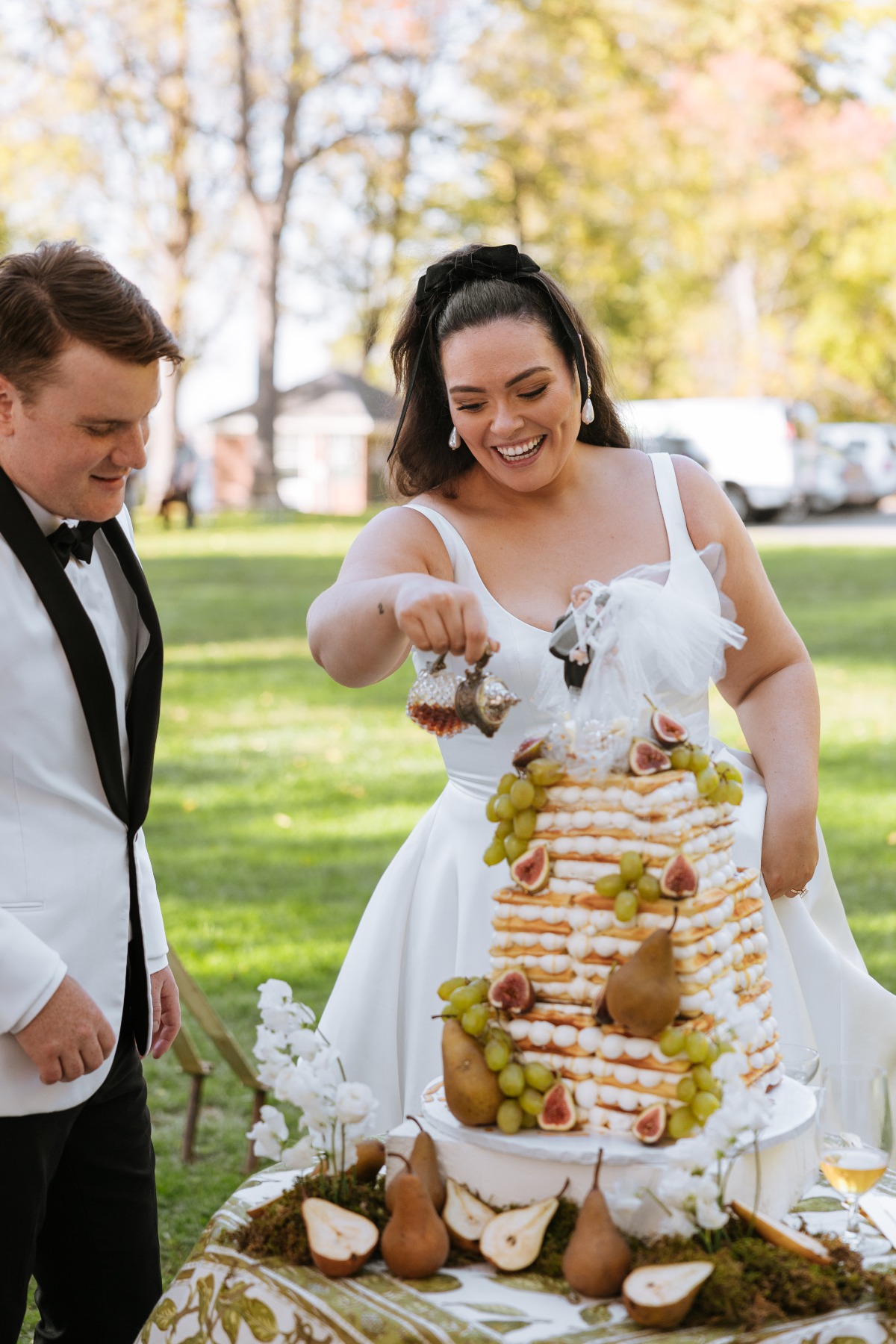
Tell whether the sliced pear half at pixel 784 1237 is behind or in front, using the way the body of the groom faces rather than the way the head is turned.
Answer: in front

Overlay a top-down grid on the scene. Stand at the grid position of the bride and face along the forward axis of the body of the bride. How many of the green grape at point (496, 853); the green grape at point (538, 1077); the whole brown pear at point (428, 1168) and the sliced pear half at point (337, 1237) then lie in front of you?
4

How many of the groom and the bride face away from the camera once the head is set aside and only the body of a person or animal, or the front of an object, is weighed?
0

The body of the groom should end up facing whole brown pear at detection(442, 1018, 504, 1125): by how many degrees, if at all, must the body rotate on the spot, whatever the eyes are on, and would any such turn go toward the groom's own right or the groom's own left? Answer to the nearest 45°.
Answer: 0° — they already face it

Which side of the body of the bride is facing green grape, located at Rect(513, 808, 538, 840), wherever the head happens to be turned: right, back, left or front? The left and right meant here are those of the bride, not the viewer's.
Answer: front

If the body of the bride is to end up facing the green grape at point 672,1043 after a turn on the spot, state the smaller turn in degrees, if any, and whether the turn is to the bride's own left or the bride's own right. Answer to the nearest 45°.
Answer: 0° — they already face it

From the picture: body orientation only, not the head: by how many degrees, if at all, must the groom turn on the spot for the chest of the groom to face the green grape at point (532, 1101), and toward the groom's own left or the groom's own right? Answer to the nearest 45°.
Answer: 0° — they already face it

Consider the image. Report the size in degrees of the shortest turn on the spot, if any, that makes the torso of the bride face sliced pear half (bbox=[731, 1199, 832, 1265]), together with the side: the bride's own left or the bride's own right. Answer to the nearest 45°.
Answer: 0° — they already face it

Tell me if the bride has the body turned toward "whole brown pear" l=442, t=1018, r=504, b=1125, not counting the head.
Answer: yes

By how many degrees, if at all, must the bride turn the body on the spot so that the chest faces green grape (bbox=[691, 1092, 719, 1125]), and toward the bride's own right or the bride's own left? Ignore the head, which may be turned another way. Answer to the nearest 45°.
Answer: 0° — they already face it

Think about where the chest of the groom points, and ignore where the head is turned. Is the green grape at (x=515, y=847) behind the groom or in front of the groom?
in front

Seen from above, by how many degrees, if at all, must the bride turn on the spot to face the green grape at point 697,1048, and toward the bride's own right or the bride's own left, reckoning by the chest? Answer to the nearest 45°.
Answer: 0° — they already face it

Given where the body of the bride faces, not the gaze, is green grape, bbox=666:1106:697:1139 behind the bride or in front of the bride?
in front

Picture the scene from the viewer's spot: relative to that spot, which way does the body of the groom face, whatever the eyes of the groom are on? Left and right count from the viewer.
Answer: facing the viewer and to the right of the viewer
